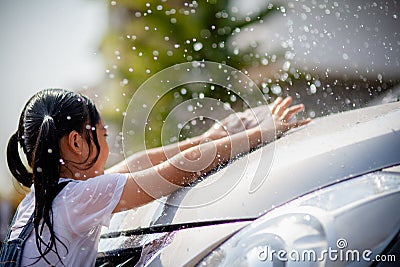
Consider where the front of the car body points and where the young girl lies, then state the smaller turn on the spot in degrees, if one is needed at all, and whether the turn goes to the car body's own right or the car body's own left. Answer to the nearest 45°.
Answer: approximately 90° to the car body's own right

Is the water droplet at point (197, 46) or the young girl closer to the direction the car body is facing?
the young girl

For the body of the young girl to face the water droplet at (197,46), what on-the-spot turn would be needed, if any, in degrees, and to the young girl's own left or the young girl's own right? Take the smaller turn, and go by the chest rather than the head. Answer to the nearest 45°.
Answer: approximately 45° to the young girl's own left

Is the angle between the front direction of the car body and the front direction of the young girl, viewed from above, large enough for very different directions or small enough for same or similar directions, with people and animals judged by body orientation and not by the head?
very different directions

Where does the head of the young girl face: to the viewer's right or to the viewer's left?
to the viewer's right

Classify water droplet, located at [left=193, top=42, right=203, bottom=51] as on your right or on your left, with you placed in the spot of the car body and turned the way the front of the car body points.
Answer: on your right

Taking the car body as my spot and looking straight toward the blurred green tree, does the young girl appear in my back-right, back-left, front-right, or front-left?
front-left

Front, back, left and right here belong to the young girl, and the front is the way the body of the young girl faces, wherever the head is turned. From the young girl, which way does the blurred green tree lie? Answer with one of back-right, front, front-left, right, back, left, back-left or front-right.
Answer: front-left

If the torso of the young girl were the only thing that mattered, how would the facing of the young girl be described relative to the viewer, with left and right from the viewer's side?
facing away from the viewer and to the right of the viewer
